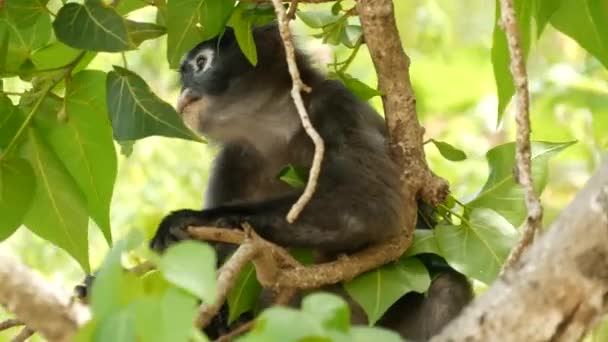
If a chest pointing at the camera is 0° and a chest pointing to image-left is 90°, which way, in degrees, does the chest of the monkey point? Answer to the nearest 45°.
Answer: approximately 90°

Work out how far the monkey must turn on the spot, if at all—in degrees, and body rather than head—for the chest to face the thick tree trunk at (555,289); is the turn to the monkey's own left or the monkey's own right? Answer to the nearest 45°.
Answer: approximately 90° to the monkey's own left

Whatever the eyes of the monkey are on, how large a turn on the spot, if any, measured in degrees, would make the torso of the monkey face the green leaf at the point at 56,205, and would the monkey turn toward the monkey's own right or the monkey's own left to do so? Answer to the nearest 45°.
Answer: approximately 45° to the monkey's own left

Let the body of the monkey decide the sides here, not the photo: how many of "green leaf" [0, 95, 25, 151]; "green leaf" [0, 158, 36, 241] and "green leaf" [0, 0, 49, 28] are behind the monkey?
0

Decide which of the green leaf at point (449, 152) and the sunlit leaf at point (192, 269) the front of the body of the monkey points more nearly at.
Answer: the sunlit leaf

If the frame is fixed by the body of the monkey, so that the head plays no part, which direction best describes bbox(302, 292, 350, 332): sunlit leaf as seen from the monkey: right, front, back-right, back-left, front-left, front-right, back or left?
left

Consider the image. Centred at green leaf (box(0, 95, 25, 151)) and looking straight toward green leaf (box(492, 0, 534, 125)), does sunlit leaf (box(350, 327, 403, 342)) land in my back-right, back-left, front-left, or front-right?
front-right

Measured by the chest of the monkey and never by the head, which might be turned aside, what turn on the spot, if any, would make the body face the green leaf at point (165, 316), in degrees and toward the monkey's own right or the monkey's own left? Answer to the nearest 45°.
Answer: approximately 90° to the monkey's own left

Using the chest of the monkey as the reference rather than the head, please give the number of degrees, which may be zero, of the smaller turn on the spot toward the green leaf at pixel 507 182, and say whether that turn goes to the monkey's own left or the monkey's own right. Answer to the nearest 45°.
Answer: approximately 135° to the monkey's own left

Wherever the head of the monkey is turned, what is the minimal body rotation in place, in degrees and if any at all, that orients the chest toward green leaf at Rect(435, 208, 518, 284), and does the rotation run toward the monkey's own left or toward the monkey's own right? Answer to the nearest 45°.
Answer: approximately 135° to the monkey's own left

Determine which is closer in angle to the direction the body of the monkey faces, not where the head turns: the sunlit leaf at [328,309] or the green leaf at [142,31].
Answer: the green leaf
